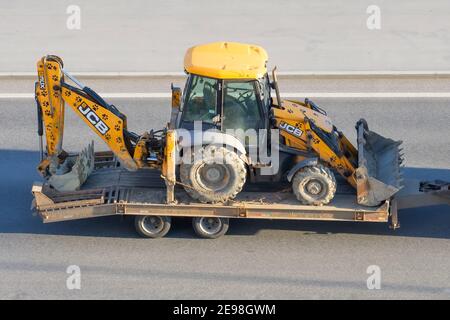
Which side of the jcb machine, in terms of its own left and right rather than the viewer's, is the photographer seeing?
right

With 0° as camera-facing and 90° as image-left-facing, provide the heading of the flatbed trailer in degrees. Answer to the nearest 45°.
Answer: approximately 270°
